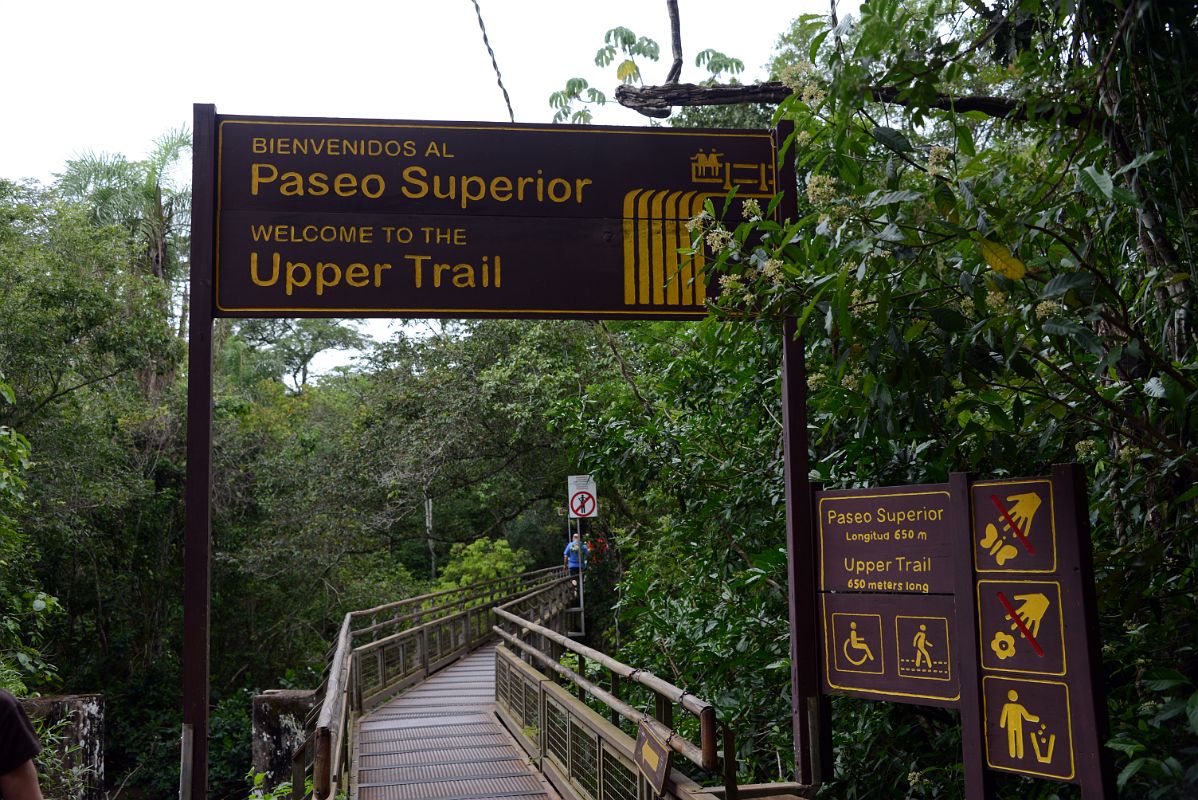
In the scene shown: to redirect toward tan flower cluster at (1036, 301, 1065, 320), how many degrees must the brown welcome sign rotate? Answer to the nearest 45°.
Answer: approximately 45° to its left

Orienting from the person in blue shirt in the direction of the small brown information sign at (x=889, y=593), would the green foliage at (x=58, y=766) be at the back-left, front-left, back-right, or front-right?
front-right

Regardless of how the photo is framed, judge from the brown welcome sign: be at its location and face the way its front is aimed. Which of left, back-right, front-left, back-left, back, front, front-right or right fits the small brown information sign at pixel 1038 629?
front-left

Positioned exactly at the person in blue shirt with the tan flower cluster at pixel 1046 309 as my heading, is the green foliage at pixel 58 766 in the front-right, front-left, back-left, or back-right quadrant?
front-right

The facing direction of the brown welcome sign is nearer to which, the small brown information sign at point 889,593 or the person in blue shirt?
the small brown information sign

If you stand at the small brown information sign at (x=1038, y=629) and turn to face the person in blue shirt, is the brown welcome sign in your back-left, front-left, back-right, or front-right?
front-left

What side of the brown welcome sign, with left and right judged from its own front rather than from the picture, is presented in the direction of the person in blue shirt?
back

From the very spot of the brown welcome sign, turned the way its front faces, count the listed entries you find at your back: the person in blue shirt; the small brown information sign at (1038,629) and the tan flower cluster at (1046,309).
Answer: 1

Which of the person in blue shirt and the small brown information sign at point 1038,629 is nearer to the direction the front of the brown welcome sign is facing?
the small brown information sign

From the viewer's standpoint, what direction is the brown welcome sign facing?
toward the camera

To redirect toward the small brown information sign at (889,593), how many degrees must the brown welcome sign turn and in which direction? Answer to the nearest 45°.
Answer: approximately 45° to its left
